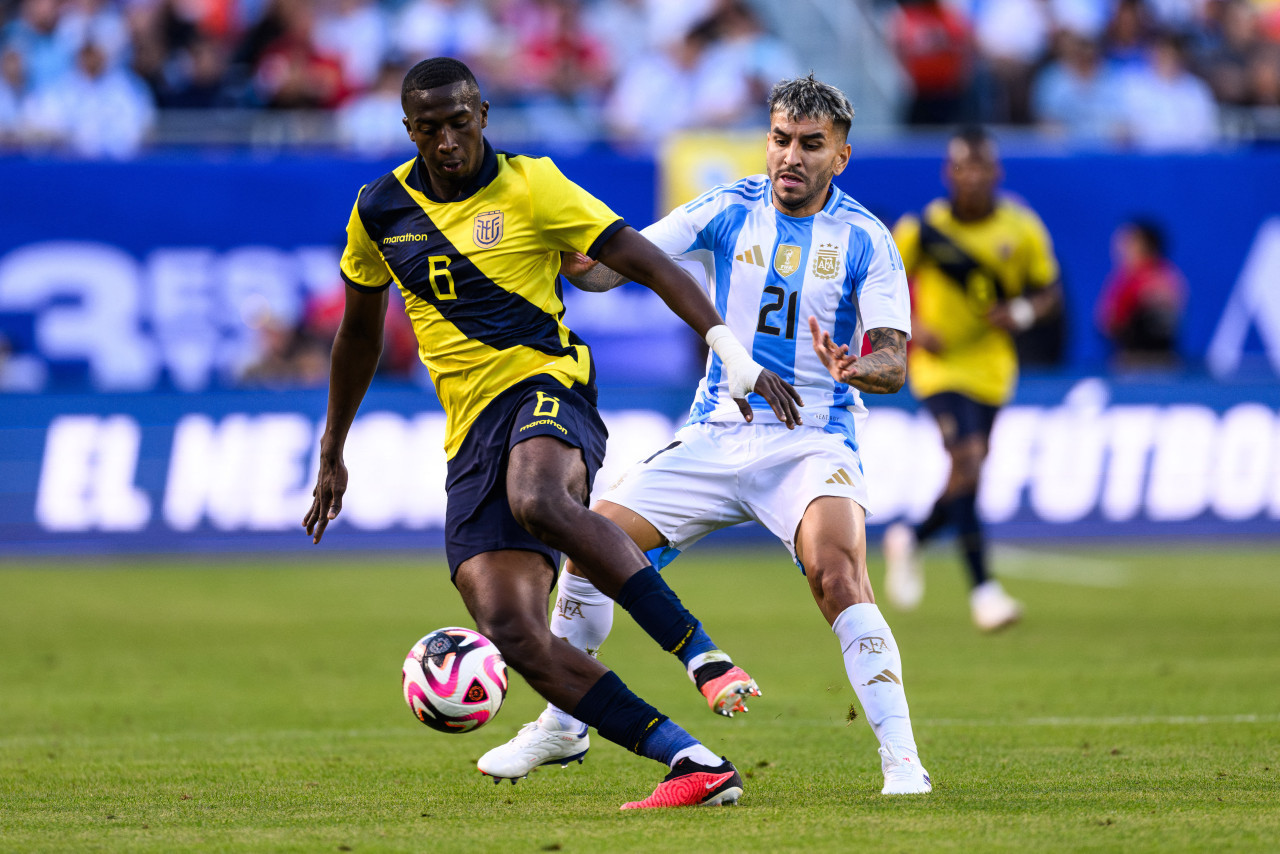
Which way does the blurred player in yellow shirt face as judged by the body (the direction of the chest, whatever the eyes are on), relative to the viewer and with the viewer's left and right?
facing the viewer

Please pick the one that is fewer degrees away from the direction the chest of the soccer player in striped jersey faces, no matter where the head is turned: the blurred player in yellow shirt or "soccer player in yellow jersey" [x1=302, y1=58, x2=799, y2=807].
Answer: the soccer player in yellow jersey

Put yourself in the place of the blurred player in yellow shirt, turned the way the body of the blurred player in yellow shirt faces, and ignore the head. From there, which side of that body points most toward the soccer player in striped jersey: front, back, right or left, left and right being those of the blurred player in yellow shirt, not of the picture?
front

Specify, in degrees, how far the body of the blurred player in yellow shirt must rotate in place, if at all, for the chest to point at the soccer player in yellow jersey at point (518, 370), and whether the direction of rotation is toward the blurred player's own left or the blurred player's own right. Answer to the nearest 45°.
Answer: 0° — they already face them

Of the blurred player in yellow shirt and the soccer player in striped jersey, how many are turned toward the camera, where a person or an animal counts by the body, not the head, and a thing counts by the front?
2

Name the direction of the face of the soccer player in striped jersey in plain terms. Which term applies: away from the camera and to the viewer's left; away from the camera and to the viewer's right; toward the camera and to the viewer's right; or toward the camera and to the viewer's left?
toward the camera and to the viewer's left

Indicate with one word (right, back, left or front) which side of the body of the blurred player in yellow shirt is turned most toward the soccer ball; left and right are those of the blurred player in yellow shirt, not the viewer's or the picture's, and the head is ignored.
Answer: front

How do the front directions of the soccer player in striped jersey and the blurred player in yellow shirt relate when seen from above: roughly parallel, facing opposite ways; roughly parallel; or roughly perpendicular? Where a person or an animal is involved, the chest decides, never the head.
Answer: roughly parallel

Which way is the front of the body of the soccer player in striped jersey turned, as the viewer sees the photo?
toward the camera
